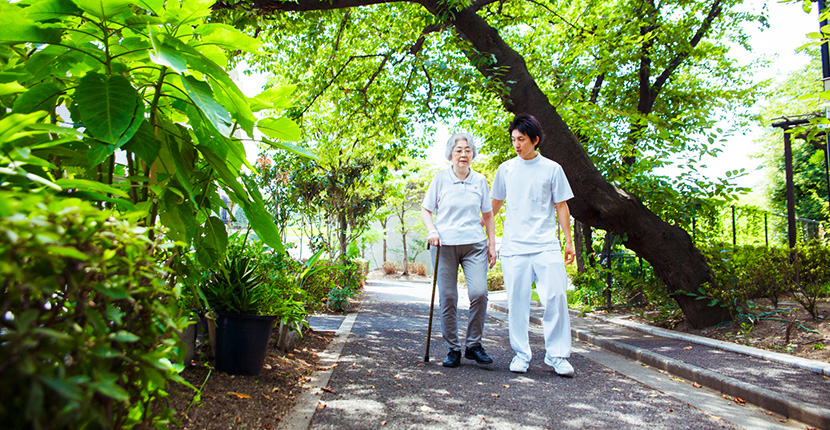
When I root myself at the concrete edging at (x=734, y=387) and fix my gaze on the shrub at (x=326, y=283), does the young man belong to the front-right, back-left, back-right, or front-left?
front-left

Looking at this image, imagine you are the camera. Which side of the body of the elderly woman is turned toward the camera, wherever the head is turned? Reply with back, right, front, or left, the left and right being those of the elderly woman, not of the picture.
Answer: front

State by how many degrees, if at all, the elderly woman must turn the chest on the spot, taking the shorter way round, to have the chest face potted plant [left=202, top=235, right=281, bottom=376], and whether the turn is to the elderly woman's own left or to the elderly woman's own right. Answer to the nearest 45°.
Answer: approximately 45° to the elderly woman's own right

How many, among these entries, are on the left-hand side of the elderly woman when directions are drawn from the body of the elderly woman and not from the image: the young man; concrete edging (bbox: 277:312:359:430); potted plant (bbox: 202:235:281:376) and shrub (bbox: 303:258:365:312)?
1

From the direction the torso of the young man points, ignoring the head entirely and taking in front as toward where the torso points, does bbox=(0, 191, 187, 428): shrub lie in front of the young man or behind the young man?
in front

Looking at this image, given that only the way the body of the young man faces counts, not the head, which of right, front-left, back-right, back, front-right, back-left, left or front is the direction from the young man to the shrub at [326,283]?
back-right

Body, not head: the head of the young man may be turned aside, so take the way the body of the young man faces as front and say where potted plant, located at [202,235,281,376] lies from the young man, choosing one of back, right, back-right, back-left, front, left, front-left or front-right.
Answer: front-right

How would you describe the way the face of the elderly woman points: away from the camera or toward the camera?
toward the camera

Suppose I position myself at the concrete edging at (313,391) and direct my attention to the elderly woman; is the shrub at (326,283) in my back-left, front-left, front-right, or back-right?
front-left

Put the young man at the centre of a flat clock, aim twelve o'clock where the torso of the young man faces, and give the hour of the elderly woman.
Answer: The elderly woman is roughly at 3 o'clock from the young man.

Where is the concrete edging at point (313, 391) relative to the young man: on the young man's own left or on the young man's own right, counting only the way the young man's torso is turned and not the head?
on the young man's own right

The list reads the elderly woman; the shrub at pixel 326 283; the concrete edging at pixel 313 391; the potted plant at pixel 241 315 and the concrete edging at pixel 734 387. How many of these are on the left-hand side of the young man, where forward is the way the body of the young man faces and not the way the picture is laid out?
1

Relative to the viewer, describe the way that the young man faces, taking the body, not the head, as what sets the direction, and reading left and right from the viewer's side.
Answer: facing the viewer

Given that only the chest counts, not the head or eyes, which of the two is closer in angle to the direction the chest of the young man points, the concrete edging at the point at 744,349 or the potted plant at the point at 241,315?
the potted plant

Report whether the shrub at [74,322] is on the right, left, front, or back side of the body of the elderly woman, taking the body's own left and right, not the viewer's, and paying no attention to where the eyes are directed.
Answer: front

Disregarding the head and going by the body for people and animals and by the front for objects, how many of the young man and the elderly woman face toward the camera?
2

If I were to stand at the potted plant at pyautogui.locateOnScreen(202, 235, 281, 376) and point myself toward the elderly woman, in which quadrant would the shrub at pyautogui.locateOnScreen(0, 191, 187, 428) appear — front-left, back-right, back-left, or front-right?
back-right
